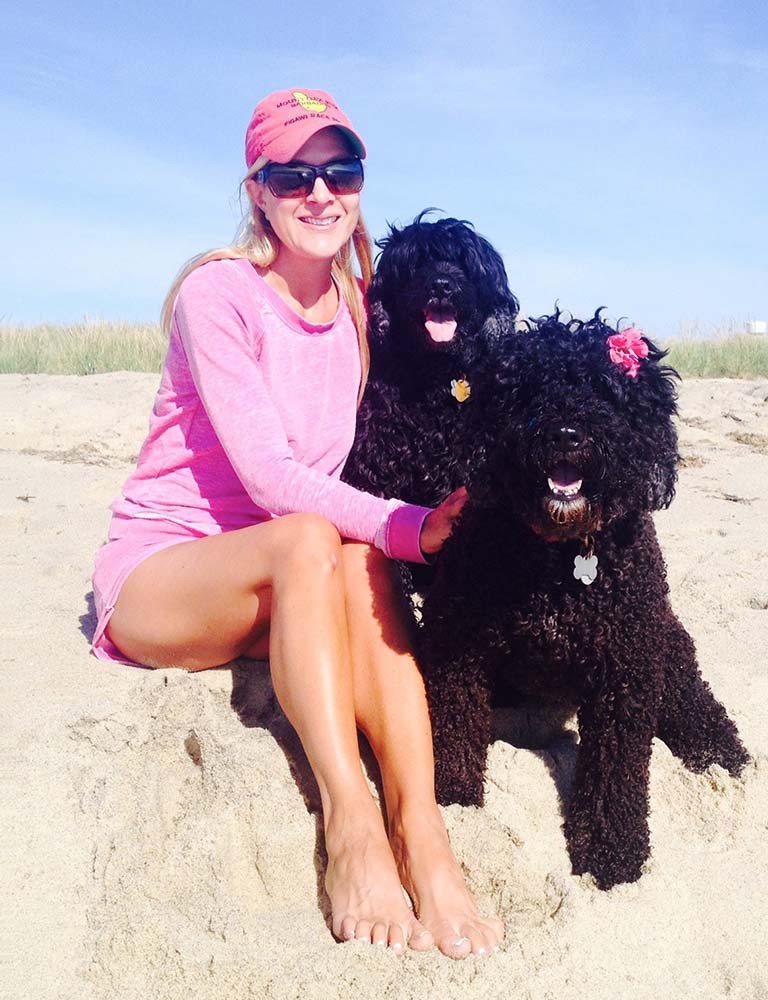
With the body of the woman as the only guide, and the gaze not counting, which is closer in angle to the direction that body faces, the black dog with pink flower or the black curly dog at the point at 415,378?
the black dog with pink flower

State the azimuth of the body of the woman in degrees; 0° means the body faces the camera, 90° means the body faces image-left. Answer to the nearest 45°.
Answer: approximately 315°

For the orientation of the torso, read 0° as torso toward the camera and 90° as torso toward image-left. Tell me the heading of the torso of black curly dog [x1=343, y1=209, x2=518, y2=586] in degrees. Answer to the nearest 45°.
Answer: approximately 0°

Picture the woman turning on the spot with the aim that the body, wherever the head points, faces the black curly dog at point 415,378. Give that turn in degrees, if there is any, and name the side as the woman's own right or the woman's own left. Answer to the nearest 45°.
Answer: approximately 90° to the woman's own left
